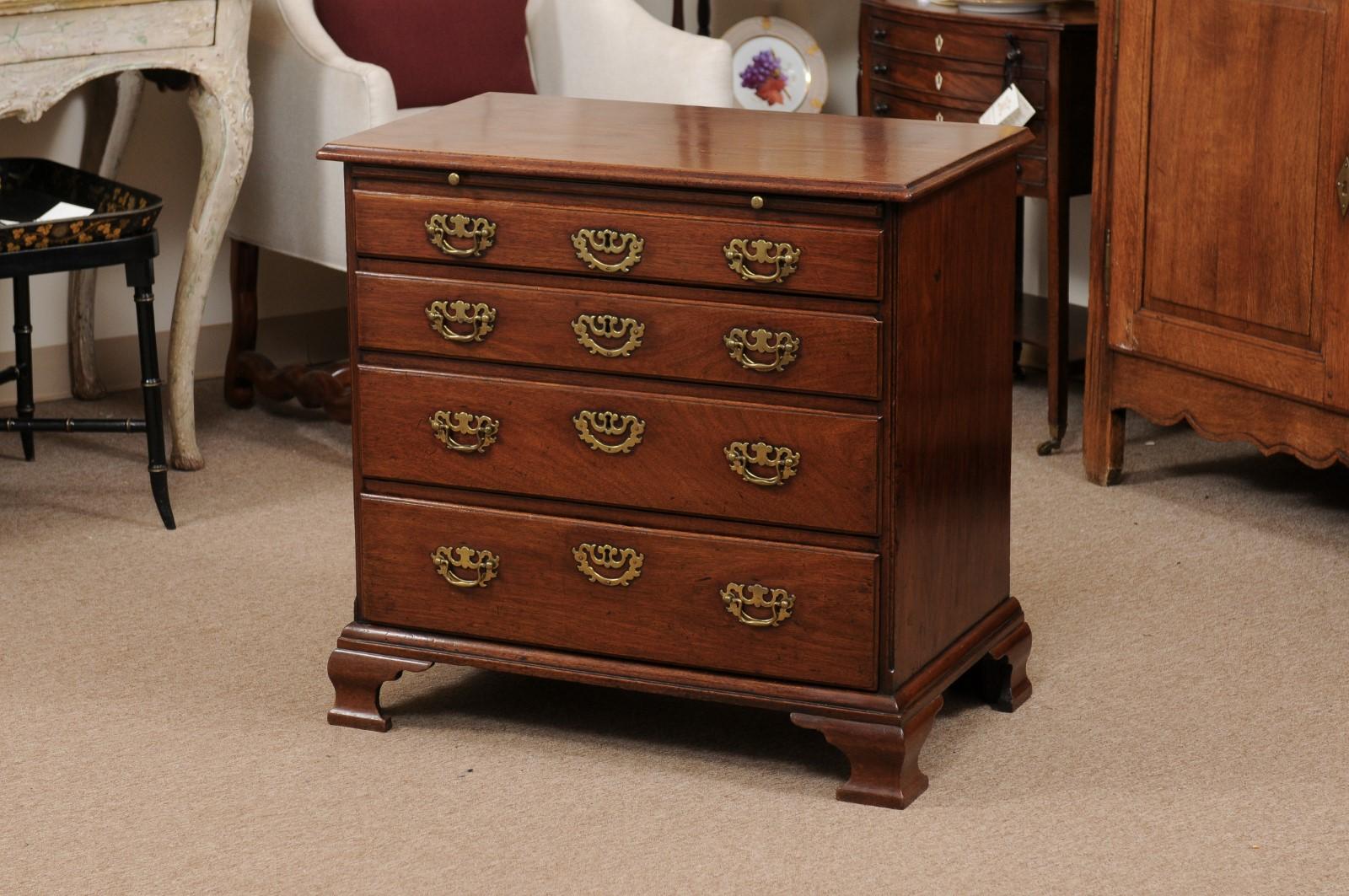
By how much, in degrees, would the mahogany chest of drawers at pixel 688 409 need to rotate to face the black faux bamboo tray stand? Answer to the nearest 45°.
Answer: approximately 90° to its right

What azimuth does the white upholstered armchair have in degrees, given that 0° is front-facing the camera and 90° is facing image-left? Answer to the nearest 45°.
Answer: approximately 315°

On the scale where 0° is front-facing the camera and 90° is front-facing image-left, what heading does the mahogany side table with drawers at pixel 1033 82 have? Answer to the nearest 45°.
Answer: approximately 45°

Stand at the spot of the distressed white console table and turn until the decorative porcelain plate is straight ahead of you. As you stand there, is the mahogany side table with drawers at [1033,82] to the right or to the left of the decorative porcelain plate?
right

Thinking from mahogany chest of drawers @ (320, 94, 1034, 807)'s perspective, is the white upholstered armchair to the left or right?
on its right

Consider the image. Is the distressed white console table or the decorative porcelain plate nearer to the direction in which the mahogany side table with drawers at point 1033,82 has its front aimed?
the distressed white console table
